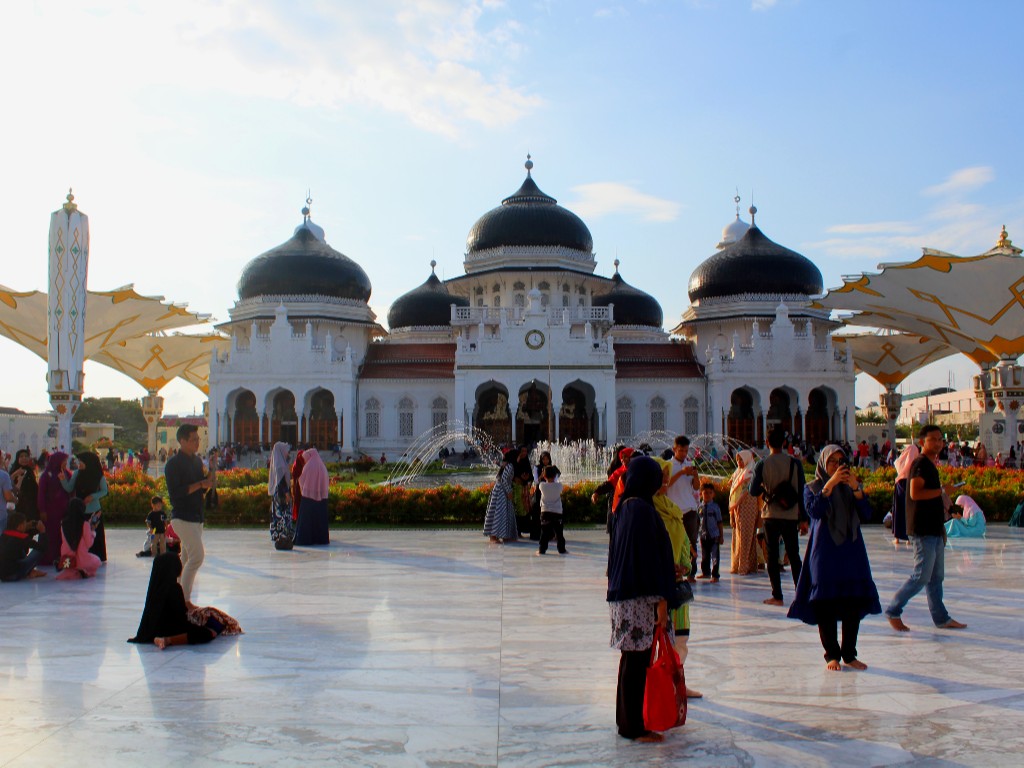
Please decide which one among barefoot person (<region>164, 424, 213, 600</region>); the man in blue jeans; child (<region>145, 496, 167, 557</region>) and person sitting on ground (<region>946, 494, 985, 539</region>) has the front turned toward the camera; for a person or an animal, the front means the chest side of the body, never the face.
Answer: the child

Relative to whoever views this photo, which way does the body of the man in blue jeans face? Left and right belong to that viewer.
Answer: facing to the right of the viewer

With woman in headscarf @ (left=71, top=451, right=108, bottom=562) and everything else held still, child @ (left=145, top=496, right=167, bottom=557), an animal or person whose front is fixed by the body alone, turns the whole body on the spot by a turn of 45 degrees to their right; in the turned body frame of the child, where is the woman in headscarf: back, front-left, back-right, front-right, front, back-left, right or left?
front

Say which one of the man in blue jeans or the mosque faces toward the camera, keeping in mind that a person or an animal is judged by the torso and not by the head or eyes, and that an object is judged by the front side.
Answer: the mosque

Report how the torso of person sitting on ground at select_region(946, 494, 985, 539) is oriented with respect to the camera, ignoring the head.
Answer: to the viewer's left

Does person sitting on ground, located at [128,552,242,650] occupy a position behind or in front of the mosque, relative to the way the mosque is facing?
in front

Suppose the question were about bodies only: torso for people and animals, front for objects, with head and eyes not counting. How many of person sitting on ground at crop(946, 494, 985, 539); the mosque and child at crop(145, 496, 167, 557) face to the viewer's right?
0

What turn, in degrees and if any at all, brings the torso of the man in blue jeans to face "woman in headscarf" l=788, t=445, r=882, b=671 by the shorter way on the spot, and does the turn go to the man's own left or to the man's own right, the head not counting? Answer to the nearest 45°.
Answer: approximately 90° to the man's own right

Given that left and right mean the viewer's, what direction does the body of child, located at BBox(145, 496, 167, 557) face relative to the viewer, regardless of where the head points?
facing the viewer

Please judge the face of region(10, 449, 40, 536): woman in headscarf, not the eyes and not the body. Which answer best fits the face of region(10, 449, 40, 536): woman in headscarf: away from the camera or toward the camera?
toward the camera

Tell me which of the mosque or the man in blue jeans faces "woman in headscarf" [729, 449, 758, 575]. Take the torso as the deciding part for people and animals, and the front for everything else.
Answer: the mosque

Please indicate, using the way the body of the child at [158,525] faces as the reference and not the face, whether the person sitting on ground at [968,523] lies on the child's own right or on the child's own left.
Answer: on the child's own left

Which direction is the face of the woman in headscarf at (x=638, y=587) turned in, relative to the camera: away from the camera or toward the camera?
away from the camera

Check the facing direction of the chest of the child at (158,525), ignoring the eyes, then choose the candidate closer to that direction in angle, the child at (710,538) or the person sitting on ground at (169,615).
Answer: the person sitting on ground
